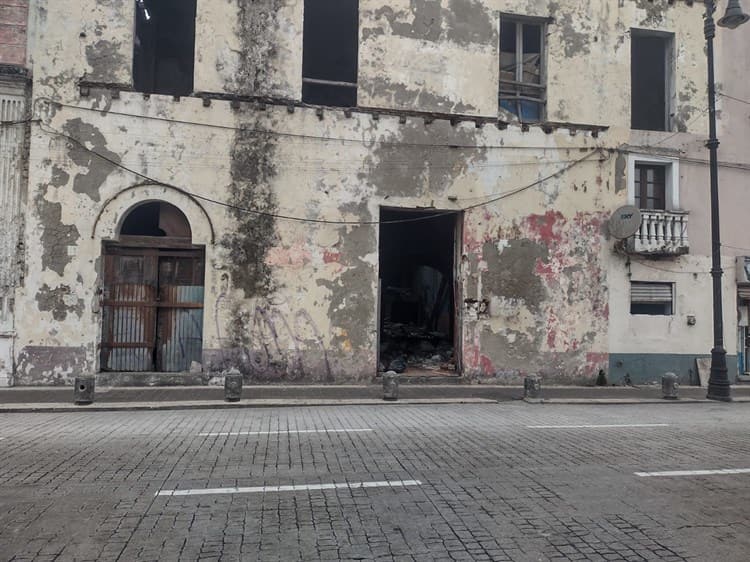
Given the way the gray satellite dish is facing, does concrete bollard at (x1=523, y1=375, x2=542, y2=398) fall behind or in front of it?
in front

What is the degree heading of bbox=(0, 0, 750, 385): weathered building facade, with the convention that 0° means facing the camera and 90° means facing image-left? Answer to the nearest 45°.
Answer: approximately 0°

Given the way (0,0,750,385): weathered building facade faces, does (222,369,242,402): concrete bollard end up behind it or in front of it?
in front

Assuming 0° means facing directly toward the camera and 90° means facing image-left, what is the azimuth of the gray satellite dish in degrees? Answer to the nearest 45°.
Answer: approximately 45°
